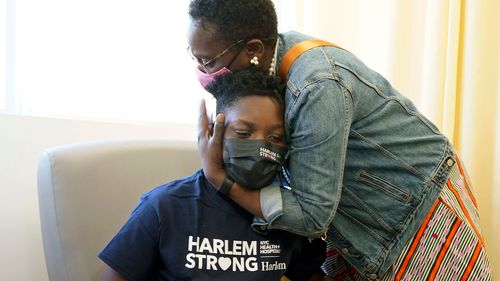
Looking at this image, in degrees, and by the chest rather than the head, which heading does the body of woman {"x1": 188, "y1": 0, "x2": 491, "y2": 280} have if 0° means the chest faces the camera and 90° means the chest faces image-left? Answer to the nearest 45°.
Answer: approximately 90°
